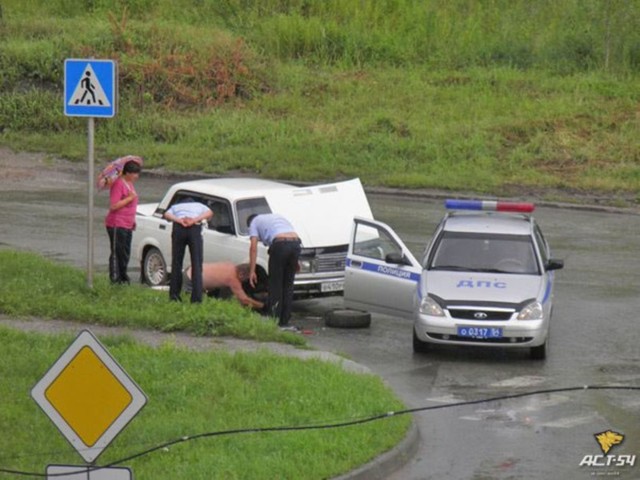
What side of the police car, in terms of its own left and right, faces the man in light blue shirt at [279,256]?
right

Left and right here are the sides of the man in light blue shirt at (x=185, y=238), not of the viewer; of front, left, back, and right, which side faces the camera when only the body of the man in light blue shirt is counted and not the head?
back

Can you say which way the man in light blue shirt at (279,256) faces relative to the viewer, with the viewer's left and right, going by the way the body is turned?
facing away from the viewer and to the left of the viewer

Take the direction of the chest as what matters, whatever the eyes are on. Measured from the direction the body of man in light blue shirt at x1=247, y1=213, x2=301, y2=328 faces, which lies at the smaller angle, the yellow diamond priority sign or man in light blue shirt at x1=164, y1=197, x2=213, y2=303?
the man in light blue shirt at x1=164, y1=197, x2=213, y2=303

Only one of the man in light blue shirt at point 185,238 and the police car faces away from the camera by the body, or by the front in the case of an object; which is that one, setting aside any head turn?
the man in light blue shirt

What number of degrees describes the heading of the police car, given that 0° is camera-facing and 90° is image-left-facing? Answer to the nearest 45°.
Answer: approximately 0°

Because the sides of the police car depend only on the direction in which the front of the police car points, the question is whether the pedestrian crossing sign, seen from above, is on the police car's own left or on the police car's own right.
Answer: on the police car's own right

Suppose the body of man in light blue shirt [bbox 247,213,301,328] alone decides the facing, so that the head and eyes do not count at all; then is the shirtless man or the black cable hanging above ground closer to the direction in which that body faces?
the shirtless man

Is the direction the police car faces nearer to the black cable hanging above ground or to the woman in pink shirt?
the black cable hanging above ground
